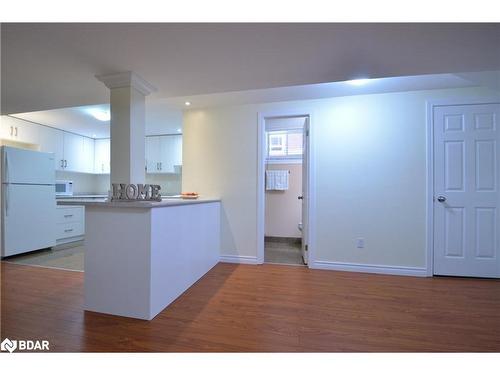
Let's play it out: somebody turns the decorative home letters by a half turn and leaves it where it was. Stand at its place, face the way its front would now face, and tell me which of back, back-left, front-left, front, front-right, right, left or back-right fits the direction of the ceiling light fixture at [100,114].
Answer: front

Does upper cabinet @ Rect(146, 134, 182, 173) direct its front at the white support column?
yes

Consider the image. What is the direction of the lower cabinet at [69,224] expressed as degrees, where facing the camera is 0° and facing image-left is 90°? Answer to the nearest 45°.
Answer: approximately 315°

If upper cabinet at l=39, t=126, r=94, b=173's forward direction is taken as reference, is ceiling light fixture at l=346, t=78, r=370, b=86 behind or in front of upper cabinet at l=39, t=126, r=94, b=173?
in front

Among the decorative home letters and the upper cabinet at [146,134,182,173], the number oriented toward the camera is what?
2

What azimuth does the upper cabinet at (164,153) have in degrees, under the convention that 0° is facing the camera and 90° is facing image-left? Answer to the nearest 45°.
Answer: approximately 0°

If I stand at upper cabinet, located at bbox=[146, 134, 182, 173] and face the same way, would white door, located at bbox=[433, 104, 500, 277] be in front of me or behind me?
in front

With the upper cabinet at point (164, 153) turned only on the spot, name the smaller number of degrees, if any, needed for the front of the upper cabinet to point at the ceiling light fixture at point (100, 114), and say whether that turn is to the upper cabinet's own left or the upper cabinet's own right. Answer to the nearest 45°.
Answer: approximately 45° to the upper cabinet's own right

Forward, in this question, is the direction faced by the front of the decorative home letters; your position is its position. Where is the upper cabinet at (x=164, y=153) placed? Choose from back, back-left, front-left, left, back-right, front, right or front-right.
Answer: back

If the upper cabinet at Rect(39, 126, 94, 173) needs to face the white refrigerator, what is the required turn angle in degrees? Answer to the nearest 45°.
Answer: approximately 45° to its right
